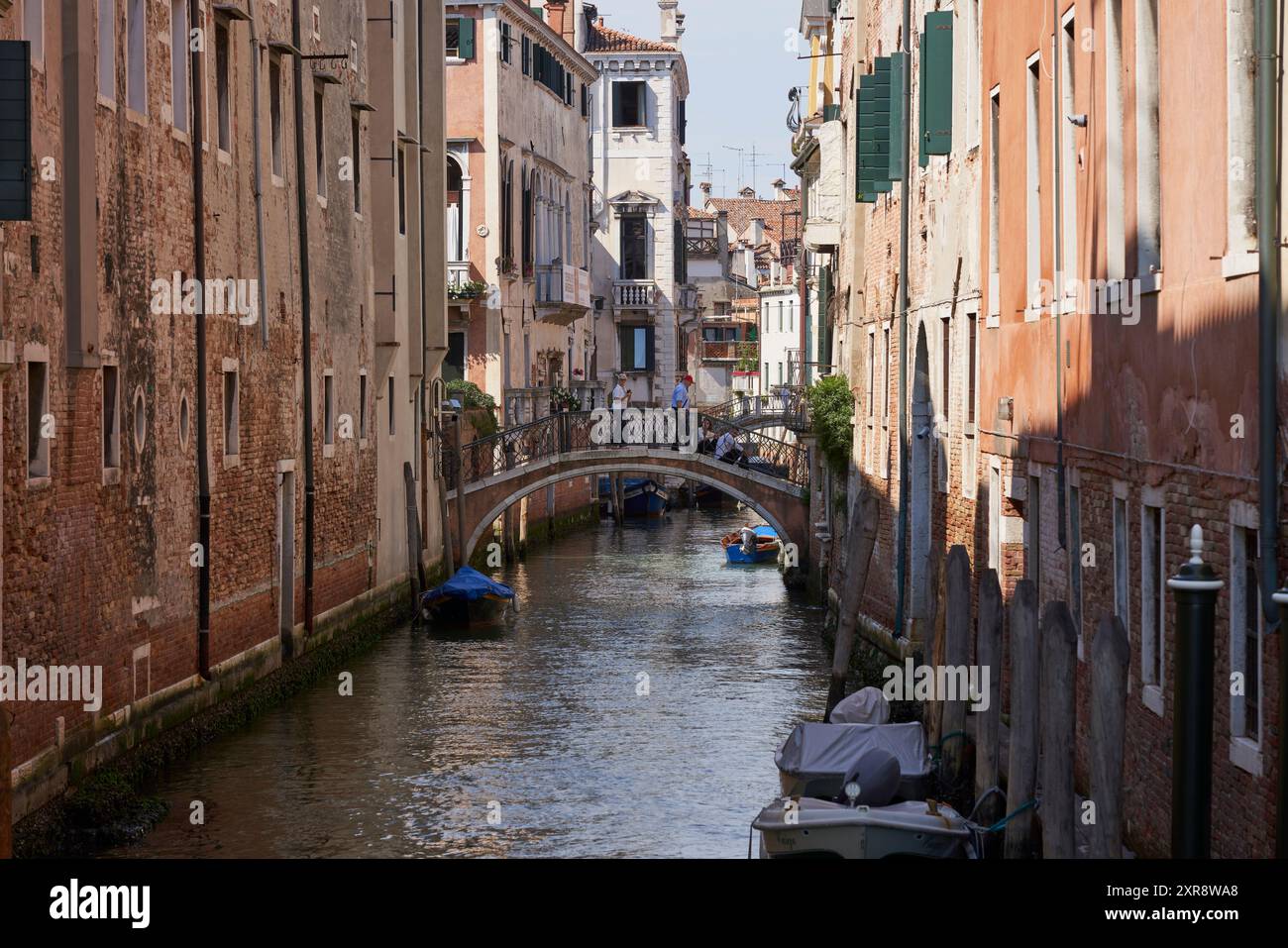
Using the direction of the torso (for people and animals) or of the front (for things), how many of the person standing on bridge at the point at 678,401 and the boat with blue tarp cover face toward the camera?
1

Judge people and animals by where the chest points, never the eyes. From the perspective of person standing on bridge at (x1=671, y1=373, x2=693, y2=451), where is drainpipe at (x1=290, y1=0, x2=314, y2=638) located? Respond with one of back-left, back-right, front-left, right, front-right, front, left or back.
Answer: right

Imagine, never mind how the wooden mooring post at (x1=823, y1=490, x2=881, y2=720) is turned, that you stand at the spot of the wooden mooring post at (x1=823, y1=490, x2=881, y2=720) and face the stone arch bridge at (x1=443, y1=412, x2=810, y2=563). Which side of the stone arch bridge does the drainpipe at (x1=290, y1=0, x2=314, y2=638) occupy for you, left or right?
left

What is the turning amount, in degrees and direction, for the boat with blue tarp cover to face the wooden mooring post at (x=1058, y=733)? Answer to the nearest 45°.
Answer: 0° — it already faces it

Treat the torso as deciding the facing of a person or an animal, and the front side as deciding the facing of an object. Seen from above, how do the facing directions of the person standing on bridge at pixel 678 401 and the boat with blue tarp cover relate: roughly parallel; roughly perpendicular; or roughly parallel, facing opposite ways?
roughly perpendicular

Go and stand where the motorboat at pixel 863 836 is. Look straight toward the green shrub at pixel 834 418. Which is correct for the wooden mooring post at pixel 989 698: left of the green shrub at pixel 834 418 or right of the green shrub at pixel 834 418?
right

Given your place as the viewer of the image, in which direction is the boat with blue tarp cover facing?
facing the viewer

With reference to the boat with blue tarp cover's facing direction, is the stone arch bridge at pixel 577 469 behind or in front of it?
behind
